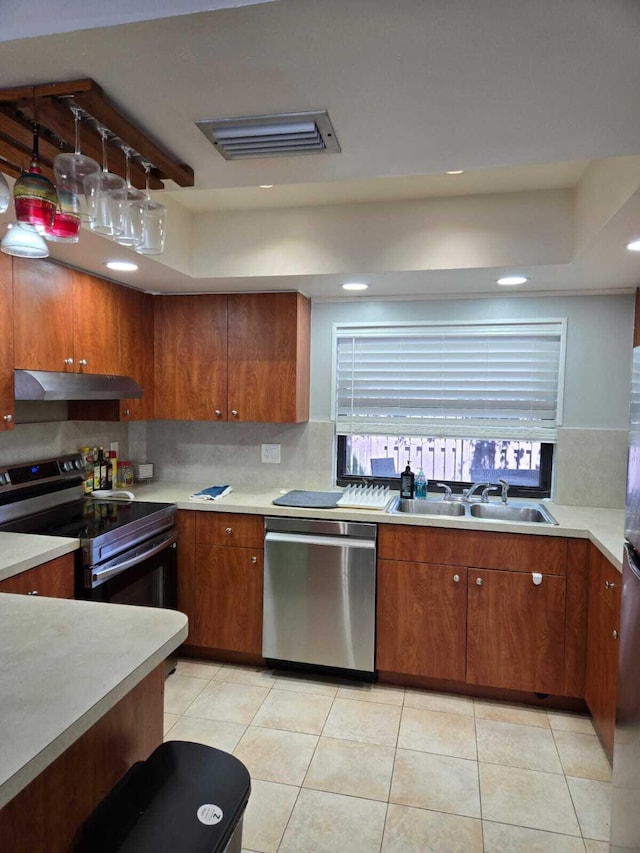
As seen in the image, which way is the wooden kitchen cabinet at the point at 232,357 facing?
toward the camera

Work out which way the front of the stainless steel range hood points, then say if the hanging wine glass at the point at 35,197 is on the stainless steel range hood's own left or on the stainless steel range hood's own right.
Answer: on the stainless steel range hood's own right

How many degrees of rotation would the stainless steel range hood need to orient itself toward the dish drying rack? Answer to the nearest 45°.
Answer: approximately 45° to its left

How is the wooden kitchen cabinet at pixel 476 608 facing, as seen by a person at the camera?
facing the viewer

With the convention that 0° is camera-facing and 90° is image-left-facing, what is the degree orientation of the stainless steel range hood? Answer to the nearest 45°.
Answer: approximately 315°

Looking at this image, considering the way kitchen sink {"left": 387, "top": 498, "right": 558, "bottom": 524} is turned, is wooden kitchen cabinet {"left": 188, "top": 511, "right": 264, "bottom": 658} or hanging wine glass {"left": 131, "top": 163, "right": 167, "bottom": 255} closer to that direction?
the hanging wine glass

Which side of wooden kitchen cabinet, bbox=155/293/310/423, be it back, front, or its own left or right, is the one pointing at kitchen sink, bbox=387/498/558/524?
left

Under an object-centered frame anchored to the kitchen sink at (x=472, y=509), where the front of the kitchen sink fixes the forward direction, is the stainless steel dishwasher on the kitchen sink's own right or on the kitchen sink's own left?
on the kitchen sink's own right

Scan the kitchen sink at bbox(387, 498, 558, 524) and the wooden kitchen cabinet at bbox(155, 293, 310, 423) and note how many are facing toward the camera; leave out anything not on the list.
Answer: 2

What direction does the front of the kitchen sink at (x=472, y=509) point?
toward the camera
